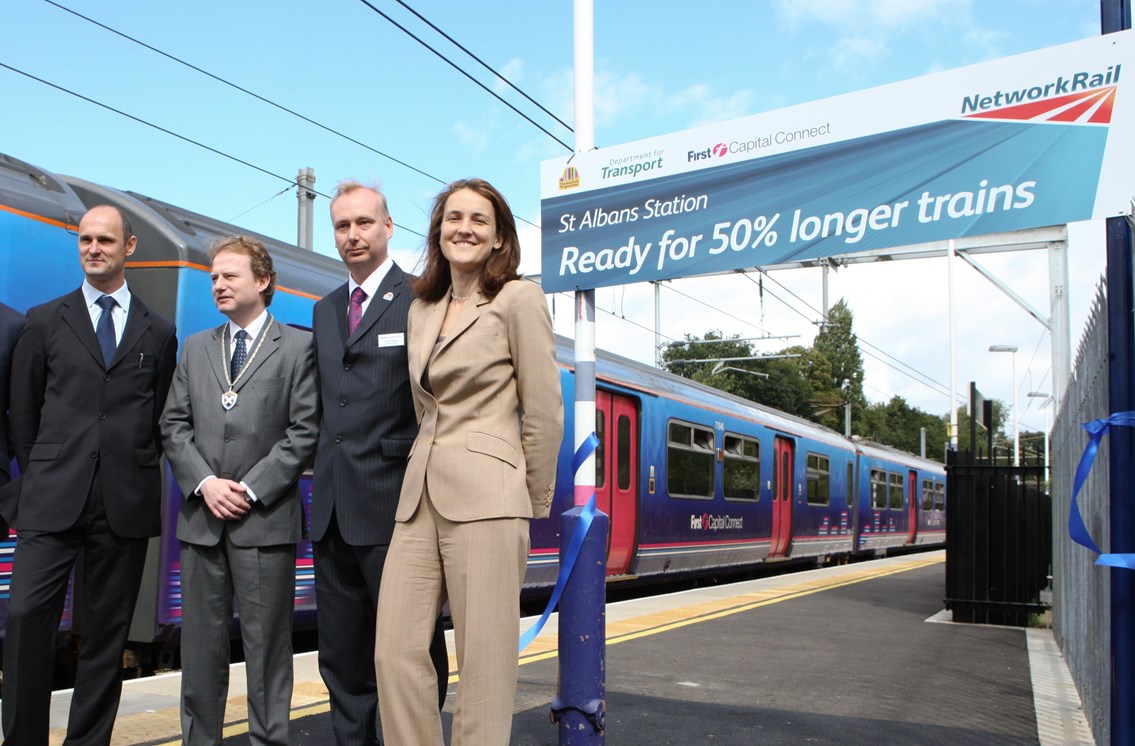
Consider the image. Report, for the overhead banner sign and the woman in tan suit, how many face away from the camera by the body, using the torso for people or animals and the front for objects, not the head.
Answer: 0

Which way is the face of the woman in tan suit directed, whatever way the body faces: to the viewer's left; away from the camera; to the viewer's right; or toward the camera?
toward the camera

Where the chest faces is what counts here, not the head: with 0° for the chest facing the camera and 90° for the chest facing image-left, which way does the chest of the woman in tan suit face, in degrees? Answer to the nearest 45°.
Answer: approximately 45°

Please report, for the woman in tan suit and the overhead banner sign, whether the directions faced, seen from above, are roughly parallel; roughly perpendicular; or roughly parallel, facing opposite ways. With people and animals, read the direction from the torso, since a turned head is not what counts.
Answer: roughly parallel

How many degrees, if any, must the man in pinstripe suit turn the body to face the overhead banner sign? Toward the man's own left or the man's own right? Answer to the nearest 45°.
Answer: approximately 135° to the man's own left

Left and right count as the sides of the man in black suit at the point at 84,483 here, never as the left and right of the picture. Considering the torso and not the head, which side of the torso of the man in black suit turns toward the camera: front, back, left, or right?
front

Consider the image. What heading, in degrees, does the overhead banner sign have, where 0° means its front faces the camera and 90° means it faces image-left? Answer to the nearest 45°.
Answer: approximately 45°

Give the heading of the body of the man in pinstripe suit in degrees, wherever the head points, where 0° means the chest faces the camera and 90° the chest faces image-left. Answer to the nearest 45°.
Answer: approximately 45°

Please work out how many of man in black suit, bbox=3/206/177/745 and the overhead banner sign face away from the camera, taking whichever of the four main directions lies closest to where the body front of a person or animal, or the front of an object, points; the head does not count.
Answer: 0

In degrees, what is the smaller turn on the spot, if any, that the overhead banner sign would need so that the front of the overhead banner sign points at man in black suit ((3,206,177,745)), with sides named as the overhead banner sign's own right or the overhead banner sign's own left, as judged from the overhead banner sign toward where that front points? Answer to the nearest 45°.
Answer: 0° — it already faces them

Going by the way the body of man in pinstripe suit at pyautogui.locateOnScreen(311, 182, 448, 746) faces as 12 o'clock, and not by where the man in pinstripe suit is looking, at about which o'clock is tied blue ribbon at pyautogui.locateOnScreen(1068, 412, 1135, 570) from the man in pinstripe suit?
The tied blue ribbon is roughly at 8 o'clock from the man in pinstripe suit.

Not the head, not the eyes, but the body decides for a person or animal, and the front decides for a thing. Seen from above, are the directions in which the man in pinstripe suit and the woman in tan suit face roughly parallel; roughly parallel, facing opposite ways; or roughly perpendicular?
roughly parallel

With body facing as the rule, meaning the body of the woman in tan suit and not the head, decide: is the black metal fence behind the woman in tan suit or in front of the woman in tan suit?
behind

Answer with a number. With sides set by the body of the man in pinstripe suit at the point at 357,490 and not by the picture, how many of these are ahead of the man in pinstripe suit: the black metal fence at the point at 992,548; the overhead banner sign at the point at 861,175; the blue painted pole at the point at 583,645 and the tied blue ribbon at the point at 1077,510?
0

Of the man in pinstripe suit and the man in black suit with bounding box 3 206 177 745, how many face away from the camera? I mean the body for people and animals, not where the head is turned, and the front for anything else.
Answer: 0

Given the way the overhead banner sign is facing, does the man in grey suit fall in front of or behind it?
in front

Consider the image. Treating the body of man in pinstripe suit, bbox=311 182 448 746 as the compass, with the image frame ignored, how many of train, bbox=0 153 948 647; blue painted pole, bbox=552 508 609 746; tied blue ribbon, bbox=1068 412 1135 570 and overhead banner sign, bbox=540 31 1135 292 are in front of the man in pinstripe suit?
0

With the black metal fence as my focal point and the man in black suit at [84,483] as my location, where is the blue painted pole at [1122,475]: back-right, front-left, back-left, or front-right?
front-right
